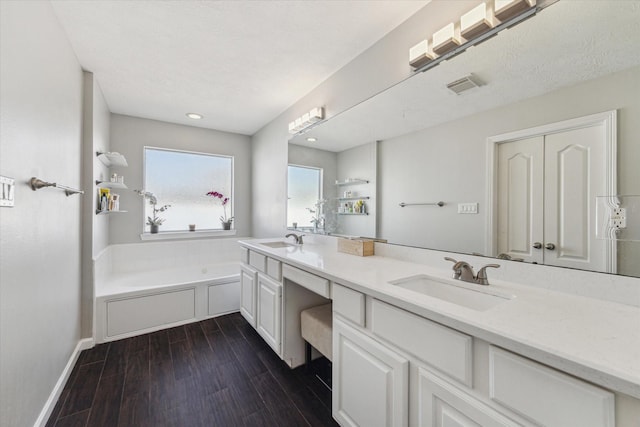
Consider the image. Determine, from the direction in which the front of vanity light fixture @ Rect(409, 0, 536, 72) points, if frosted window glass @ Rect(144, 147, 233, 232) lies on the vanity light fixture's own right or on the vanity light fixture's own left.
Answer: on the vanity light fixture's own right

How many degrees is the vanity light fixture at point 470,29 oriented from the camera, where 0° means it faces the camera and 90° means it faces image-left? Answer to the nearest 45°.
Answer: approximately 45°
